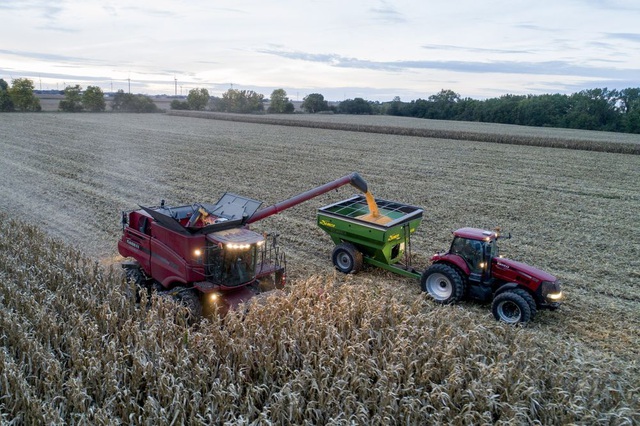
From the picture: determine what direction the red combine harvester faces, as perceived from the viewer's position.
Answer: facing the viewer and to the right of the viewer

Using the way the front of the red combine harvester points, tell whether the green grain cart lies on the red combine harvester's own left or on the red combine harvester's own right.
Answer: on the red combine harvester's own left

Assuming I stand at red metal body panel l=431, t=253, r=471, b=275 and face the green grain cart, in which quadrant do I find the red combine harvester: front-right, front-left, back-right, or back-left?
front-left

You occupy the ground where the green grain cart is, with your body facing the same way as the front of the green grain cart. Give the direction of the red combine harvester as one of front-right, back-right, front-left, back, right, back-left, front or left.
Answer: right

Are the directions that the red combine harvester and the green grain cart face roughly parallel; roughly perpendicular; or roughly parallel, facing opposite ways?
roughly parallel

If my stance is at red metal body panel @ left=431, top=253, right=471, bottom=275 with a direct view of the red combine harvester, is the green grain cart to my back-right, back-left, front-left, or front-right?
front-right

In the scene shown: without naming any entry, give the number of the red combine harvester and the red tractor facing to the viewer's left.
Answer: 0

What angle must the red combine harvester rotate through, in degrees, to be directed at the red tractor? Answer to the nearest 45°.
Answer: approximately 45° to its left

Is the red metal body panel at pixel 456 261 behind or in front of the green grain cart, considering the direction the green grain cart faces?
in front

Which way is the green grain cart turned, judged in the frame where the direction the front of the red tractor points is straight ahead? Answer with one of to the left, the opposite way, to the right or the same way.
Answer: the same way

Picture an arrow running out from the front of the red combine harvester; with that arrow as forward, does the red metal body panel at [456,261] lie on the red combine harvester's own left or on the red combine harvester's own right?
on the red combine harvester's own left
